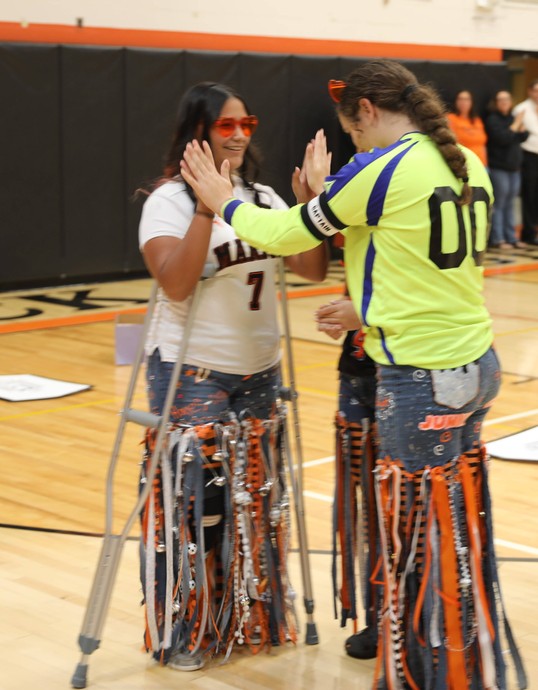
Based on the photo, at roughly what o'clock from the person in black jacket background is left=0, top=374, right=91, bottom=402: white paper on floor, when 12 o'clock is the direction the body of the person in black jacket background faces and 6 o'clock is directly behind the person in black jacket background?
The white paper on floor is roughly at 2 o'clock from the person in black jacket background.

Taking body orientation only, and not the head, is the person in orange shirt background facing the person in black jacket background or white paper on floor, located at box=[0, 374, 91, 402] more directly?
the white paper on floor

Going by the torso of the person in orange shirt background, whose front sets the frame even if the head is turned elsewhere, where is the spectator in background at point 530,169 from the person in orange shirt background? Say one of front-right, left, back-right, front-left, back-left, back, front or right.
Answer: back-left

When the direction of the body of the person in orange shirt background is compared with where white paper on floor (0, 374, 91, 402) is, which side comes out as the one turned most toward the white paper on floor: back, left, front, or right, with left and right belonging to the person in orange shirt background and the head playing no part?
front

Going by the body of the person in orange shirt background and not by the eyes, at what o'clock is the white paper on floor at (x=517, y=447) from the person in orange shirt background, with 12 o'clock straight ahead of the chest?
The white paper on floor is roughly at 12 o'clock from the person in orange shirt background.

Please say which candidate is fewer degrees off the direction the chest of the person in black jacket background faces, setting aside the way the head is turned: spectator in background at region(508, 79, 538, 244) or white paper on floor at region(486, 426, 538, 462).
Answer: the white paper on floor

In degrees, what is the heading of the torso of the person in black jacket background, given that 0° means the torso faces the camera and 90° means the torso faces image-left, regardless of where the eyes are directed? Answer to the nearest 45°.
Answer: approximately 315°

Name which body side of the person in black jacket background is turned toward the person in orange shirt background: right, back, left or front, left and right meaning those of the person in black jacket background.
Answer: right

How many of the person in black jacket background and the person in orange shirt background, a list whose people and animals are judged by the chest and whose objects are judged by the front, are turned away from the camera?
0

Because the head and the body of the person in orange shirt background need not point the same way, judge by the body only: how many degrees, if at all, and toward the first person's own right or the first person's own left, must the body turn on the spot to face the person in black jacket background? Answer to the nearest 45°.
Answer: approximately 135° to the first person's own left
